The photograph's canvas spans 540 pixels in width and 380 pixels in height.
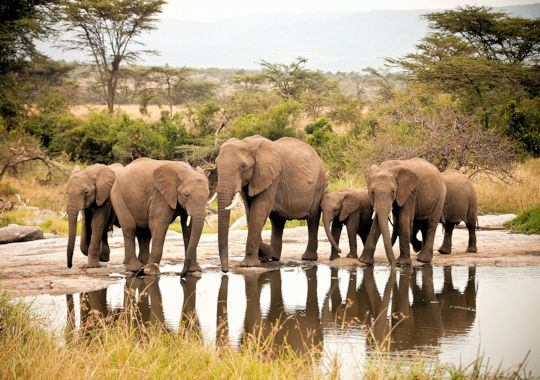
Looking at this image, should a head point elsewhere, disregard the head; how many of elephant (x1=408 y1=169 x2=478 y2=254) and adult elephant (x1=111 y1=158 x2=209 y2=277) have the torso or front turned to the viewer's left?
1

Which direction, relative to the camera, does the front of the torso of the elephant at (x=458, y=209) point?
to the viewer's left

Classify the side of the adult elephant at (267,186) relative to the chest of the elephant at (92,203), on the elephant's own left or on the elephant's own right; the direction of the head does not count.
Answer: on the elephant's own left

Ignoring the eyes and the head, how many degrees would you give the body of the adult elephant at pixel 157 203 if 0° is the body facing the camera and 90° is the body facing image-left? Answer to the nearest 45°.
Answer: approximately 315°

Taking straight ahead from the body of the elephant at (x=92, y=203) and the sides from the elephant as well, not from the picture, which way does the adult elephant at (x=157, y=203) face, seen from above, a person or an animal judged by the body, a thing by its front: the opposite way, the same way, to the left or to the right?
to the left

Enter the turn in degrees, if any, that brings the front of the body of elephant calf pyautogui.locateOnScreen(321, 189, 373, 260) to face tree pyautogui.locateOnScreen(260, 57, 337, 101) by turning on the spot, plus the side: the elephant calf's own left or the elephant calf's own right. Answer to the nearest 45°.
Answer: approximately 135° to the elephant calf's own right

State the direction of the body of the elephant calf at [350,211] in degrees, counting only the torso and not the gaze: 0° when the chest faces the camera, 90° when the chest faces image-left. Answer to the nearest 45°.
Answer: approximately 45°

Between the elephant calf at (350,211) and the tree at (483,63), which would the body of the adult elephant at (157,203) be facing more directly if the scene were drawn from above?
the elephant calf
